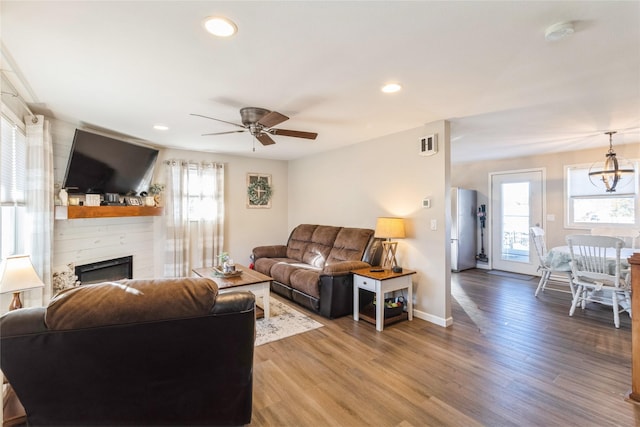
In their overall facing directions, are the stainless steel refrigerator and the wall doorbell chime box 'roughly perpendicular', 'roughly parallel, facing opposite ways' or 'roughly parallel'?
roughly parallel

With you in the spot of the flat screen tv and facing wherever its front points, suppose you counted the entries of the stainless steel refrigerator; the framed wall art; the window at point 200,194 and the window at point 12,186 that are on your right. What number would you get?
1

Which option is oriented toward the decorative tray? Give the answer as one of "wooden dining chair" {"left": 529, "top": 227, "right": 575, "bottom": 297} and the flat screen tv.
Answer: the flat screen tv

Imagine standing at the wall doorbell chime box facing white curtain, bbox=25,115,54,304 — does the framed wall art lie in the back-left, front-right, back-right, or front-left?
front-right

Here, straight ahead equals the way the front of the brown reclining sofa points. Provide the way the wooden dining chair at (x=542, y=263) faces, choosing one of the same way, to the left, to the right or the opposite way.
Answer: to the left

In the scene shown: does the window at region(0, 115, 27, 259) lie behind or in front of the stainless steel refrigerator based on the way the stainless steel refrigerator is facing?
in front

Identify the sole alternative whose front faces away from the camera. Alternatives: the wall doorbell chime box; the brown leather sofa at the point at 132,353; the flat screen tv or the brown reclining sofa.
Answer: the brown leather sofa

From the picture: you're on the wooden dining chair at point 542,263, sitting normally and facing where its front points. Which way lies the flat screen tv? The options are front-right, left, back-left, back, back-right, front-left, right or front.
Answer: back-right

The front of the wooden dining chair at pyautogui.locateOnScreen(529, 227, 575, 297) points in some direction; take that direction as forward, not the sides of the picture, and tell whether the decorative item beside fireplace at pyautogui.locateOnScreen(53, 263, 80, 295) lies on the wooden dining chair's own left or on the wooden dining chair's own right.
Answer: on the wooden dining chair's own right

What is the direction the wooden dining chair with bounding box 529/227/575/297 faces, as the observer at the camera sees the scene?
facing to the right of the viewer

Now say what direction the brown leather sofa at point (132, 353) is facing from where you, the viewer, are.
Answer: facing away from the viewer

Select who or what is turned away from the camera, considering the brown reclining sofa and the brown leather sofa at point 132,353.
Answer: the brown leather sofa

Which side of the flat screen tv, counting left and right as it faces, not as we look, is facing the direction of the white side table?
front

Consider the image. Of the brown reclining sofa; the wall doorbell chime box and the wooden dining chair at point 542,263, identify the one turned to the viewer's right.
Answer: the wooden dining chair

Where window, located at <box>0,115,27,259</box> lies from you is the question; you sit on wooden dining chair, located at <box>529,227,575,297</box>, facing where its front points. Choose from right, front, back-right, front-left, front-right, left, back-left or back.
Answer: back-right

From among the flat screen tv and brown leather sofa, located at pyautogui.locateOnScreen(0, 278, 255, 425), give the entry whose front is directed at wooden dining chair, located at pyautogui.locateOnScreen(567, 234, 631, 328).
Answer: the flat screen tv

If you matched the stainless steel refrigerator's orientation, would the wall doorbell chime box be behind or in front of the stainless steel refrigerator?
in front

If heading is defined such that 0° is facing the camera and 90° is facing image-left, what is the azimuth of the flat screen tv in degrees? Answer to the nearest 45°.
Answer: approximately 315°
